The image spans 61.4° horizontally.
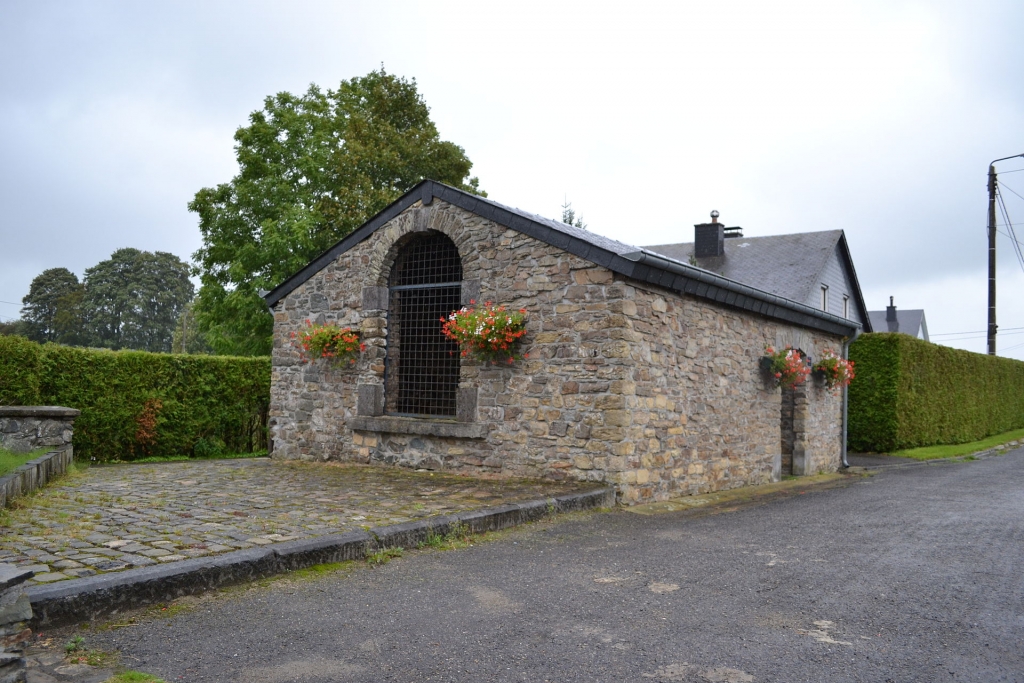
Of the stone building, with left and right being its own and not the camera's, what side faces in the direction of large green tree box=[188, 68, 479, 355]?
back

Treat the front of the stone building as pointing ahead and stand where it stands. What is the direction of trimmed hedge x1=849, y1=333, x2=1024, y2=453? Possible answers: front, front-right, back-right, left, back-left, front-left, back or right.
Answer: left

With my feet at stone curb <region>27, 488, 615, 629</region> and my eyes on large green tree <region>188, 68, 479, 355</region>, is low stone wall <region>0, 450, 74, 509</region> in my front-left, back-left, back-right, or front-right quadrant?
front-left

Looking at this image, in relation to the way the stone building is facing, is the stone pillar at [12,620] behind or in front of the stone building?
in front

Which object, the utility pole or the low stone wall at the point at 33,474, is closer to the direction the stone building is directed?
the low stone wall

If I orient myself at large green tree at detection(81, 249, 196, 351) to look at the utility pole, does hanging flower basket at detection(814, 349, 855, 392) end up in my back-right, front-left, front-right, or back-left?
front-right

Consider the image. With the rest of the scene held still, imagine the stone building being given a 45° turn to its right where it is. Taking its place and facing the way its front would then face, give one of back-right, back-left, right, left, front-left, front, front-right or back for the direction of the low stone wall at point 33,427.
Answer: front

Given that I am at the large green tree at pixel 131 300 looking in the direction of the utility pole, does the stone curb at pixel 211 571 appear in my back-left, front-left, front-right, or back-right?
front-right

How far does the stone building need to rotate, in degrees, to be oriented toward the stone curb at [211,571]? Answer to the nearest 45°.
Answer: approximately 45° to its left

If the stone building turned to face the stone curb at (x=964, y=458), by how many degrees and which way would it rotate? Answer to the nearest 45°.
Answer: approximately 90° to its left

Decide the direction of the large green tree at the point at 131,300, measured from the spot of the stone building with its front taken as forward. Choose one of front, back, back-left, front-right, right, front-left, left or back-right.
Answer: right

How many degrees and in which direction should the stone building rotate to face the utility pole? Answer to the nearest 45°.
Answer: approximately 90° to its left
